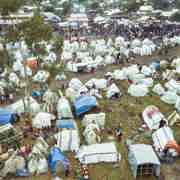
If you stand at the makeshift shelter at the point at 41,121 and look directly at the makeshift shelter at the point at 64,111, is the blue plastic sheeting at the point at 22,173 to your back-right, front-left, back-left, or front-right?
back-right

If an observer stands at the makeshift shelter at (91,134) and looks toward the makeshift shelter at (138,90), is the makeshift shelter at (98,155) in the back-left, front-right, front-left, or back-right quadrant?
back-right

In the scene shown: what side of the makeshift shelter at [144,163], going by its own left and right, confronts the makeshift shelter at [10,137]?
right

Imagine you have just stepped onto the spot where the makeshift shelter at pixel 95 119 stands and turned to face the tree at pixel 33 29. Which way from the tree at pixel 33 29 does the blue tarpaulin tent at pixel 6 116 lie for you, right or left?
left

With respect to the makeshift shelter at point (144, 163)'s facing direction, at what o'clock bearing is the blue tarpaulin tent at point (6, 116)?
The blue tarpaulin tent is roughly at 4 o'clock from the makeshift shelter.

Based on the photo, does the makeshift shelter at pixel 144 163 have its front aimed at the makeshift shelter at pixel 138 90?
no

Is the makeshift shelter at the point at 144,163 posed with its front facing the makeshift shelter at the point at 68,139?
no

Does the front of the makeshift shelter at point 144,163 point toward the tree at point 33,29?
no

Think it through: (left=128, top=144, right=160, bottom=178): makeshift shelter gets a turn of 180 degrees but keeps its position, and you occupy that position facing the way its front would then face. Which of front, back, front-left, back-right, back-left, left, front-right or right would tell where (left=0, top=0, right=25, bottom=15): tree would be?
front-left

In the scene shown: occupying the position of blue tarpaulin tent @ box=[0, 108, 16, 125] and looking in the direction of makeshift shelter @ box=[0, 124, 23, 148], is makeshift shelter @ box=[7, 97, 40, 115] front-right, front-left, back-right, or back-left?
back-left

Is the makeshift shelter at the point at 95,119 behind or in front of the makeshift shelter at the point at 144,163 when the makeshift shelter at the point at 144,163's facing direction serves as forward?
behind

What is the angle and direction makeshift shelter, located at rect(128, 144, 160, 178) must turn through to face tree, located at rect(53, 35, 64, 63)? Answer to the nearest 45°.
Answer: approximately 135° to its right

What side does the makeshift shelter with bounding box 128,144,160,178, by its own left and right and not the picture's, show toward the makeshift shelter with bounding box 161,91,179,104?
back

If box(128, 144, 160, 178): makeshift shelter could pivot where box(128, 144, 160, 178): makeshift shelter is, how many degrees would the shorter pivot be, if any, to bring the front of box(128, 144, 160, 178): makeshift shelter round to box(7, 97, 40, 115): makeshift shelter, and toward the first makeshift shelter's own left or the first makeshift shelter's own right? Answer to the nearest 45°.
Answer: approximately 135° to the first makeshift shelter's own right

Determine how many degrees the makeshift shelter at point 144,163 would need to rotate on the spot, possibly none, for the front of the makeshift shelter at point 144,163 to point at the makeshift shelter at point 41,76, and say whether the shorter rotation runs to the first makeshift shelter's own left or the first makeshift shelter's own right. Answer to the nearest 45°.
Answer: approximately 135° to the first makeshift shelter's own right

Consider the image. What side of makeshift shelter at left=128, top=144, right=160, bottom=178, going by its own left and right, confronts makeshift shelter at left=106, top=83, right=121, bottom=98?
back

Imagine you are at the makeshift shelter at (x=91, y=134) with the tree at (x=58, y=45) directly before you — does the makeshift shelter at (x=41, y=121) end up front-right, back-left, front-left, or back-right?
front-left

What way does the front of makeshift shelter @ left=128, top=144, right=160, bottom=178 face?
toward the camera

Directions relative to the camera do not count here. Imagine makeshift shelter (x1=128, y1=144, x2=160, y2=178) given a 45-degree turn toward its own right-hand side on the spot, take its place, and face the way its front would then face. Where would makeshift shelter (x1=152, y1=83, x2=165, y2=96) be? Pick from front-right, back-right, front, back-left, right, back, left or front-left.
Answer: back-right
